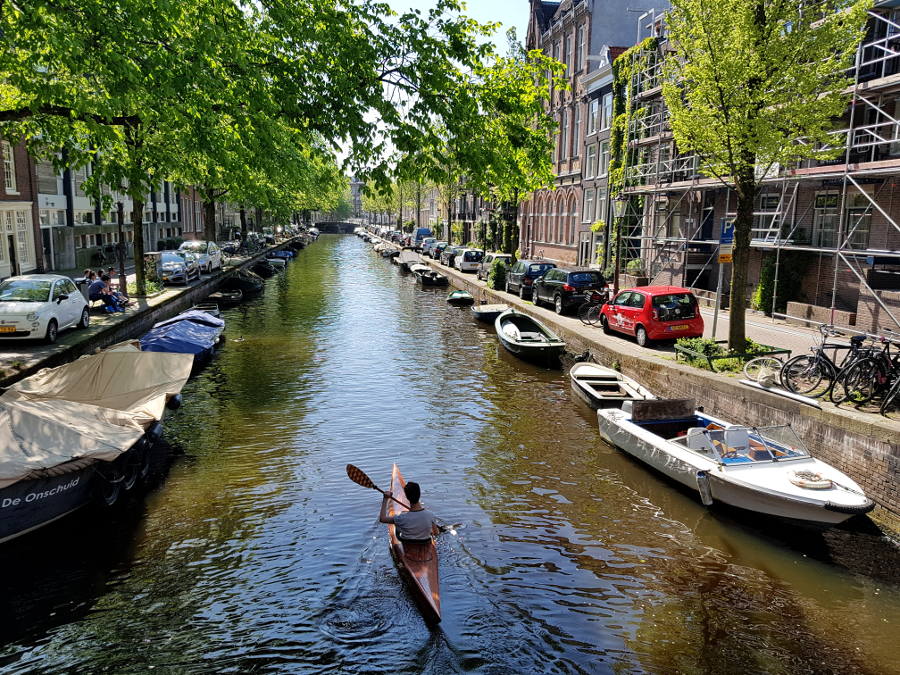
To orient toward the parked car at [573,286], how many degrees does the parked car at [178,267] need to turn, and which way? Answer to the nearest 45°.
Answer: approximately 90° to its left

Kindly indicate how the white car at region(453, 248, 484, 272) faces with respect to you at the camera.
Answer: facing away from the viewer and to the left of the viewer

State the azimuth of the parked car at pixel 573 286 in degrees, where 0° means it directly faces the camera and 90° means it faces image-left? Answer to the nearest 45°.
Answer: approximately 135°

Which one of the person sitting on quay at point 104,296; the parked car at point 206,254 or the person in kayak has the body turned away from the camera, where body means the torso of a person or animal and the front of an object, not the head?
the person in kayak

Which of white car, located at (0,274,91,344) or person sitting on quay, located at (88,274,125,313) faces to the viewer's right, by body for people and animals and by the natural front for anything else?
the person sitting on quay

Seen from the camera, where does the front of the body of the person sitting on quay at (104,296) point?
to the viewer's right

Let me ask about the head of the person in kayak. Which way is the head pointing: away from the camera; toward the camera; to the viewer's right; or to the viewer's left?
away from the camera

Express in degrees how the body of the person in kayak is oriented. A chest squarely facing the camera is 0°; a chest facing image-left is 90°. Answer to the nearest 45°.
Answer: approximately 180°

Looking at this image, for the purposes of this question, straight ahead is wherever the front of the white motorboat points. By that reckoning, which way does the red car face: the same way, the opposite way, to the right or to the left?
the opposite way

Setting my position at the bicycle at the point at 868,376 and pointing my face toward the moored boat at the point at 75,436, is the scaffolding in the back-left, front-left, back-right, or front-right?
back-right
